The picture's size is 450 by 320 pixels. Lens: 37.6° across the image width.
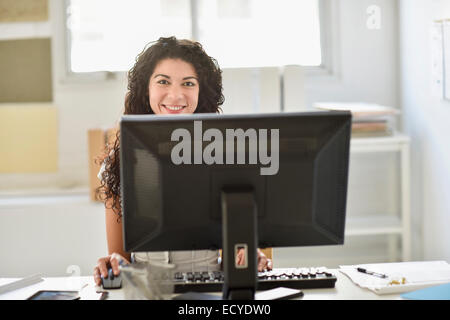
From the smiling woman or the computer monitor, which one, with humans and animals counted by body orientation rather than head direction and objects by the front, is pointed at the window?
the computer monitor

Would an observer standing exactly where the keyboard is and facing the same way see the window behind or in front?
in front

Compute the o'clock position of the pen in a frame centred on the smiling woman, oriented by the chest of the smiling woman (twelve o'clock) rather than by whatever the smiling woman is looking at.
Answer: The pen is roughly at 10 o'clock from the smiling woman.

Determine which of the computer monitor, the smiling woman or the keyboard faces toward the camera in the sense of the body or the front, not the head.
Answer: the smiling woman

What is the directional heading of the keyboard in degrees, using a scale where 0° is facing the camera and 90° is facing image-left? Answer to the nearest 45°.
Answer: approximately 180°

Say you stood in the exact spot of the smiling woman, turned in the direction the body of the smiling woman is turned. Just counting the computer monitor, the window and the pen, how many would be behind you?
1

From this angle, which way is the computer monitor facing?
away from the camera

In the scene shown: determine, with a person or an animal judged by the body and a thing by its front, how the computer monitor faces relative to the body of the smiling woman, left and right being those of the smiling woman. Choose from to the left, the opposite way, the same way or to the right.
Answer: the opposite way

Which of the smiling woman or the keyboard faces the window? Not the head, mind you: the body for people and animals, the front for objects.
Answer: the keyboard

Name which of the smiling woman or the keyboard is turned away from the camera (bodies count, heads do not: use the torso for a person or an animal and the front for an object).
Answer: the keyboard

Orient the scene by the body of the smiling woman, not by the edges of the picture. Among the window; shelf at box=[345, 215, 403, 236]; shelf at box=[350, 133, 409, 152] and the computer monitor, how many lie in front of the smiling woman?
1

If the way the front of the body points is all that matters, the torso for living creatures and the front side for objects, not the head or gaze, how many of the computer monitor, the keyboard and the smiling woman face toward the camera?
1
